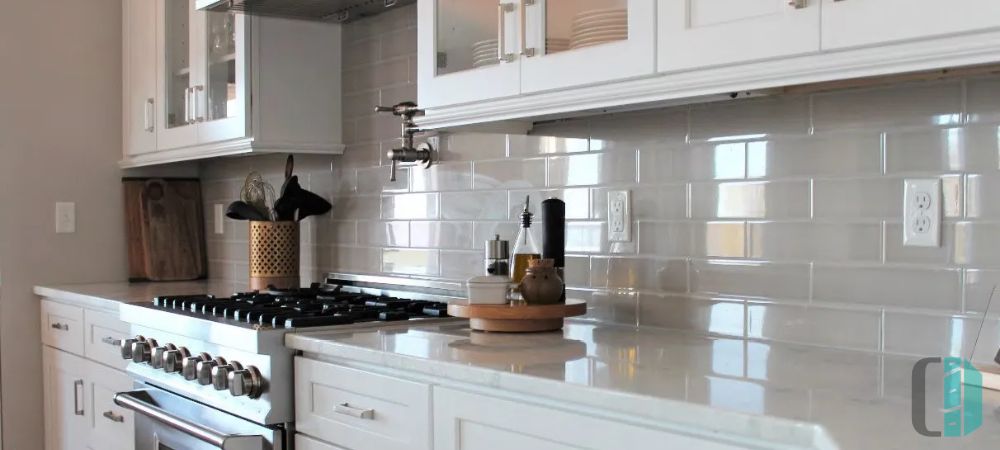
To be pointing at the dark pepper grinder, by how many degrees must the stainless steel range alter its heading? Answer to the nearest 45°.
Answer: approximately 90° to its left

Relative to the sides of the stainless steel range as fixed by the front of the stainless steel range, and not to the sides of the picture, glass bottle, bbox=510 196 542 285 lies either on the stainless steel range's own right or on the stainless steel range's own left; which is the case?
on the stainless steel range's own left

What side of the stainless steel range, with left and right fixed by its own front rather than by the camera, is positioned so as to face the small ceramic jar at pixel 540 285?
left

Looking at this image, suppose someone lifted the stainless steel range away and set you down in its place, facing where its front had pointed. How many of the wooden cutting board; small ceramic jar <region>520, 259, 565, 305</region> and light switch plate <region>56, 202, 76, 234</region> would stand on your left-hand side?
1

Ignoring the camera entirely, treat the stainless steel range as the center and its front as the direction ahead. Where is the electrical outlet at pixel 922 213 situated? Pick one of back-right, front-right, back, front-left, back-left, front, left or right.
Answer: left

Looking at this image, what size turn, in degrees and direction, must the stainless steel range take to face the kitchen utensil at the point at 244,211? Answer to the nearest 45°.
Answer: approximately 135° to its right

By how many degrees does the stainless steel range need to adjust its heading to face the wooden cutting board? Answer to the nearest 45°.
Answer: approximately 135° to its right

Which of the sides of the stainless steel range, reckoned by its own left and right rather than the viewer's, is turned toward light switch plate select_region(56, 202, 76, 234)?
right

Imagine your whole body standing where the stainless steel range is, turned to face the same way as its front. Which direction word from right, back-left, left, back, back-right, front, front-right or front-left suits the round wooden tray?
left

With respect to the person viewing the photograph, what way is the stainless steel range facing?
facing the viewer and to the left of the viewer
